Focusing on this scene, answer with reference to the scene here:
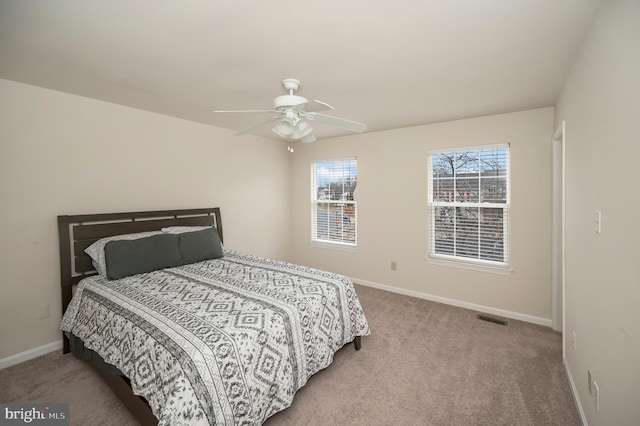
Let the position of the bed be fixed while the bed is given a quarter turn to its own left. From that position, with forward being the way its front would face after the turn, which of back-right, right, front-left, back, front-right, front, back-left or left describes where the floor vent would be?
front-right

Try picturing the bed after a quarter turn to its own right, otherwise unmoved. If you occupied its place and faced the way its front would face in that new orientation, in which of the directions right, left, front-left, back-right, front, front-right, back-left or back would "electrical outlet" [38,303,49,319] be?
right

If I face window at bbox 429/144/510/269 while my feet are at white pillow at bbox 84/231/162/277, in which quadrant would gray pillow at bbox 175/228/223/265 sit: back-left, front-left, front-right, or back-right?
front-left

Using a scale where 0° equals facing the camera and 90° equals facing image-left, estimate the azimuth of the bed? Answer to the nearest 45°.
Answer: approximately 315°

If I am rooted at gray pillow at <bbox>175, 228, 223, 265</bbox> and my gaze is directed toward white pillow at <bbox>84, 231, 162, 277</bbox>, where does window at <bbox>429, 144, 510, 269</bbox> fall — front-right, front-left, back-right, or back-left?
back-left

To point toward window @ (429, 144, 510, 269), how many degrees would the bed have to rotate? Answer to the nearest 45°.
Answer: approximately 45° to its left

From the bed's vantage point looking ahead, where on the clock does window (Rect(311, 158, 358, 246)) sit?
The window is roughly at 9 o'clock from the bed.
